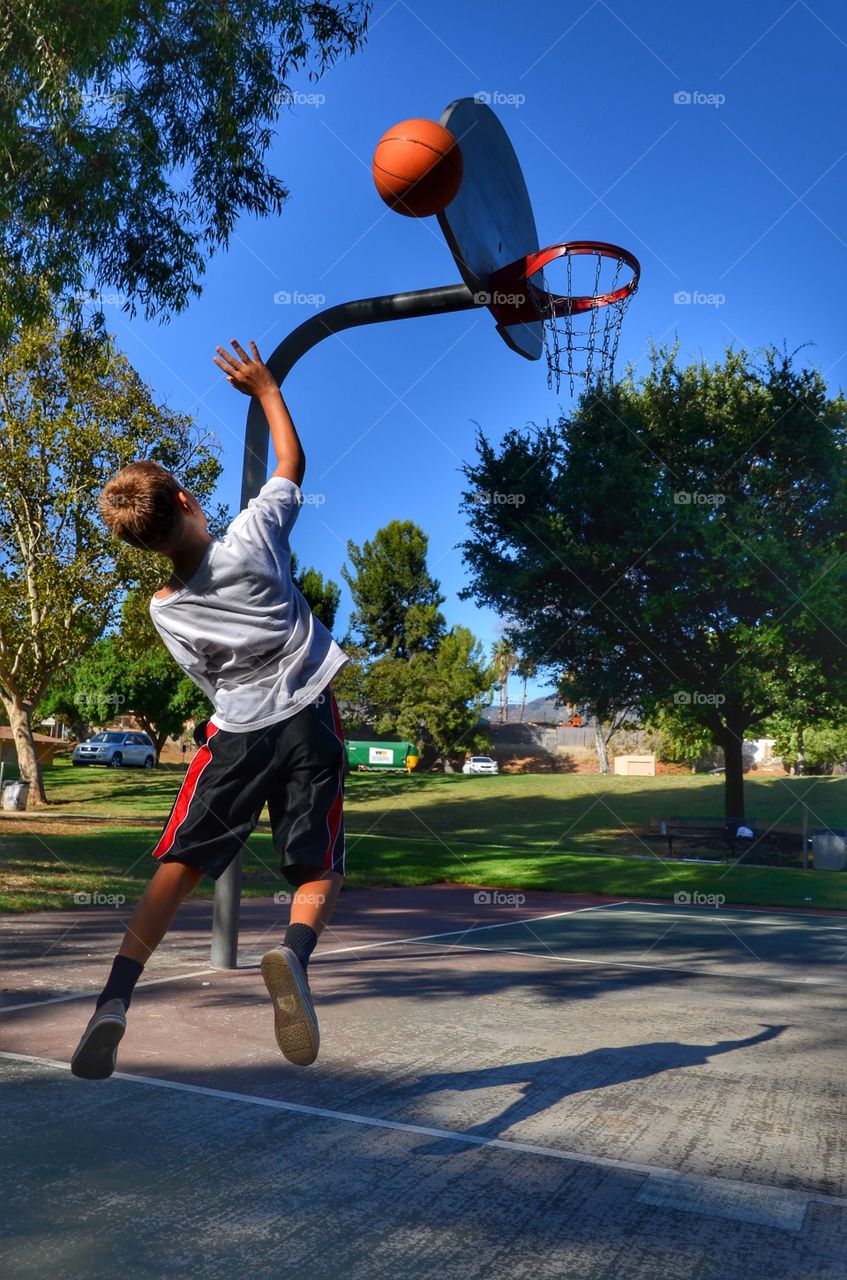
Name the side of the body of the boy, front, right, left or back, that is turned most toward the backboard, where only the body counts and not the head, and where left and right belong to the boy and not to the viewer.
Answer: front

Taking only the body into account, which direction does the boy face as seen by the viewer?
away from the camera

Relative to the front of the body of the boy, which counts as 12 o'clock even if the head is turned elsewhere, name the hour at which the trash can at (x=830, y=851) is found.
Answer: The trash can is roughly at 1 o'clock from the boy.

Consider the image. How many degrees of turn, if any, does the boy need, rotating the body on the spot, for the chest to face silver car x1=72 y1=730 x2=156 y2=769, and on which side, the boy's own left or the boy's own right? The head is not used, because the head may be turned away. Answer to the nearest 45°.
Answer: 0° — they already face it

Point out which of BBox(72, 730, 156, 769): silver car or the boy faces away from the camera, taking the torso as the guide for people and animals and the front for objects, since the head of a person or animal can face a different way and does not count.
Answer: the boy

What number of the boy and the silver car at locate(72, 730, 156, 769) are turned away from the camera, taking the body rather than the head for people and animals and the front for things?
1

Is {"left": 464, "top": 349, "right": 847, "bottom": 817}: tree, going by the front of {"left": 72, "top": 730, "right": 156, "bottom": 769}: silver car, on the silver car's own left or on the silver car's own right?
on the silver car's own left

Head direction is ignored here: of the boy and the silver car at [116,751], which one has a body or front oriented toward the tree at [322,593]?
the boy

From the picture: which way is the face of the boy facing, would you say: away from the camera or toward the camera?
away from the camera

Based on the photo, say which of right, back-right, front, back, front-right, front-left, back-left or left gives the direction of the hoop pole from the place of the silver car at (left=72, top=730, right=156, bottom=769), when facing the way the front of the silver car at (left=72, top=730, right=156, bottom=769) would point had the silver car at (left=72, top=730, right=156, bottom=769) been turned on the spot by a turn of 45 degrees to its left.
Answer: front

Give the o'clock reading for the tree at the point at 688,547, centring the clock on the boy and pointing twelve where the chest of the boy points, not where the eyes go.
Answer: The tree is roughly at 1 o'clock from the boy.

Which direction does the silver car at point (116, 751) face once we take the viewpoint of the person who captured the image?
facing the viewer and to the left of the viewer

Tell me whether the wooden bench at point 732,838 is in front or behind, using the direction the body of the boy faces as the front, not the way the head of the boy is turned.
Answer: in front
